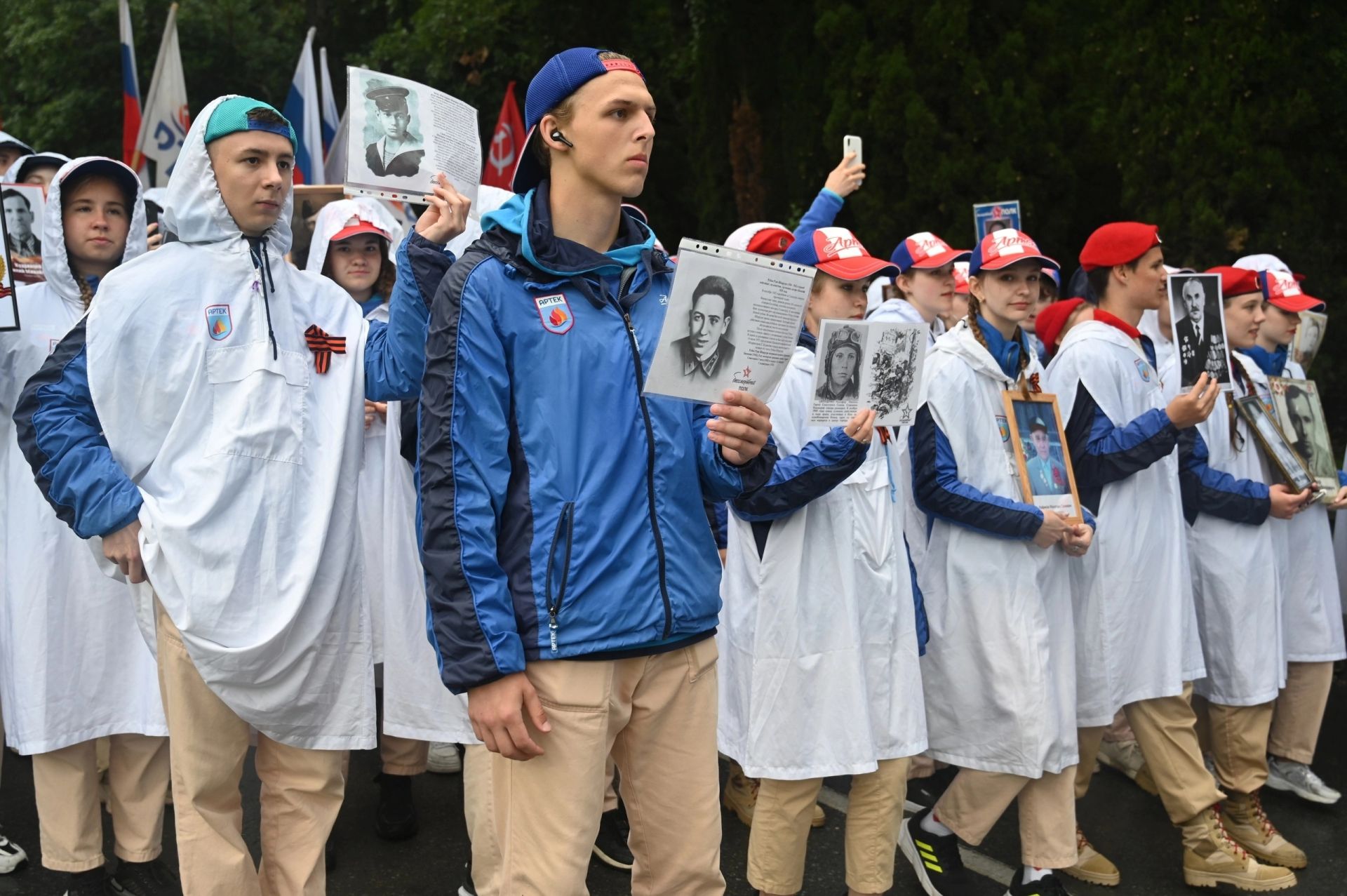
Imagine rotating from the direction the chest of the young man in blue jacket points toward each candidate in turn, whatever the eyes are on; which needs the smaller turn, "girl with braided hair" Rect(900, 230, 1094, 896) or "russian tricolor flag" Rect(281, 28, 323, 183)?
the girl with braided hair

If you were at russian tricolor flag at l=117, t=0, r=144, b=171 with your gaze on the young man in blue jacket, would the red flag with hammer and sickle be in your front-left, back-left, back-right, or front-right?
front-left

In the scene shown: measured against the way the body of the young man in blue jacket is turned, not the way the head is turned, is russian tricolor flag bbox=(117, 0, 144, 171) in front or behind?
behind

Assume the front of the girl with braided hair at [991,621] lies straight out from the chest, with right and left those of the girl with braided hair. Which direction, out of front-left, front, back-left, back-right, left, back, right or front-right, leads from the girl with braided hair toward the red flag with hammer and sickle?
back

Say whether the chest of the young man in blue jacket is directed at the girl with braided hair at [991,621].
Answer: no

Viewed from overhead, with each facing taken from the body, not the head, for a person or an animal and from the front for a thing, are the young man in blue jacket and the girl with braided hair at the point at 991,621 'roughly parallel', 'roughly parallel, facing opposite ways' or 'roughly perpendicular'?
roughly parallel

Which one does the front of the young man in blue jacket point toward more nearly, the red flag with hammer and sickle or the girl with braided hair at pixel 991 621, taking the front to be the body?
the girl with braided hair

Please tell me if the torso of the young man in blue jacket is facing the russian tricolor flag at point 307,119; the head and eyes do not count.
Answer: no

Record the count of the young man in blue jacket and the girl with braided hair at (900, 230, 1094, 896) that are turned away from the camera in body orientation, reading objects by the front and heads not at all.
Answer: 0

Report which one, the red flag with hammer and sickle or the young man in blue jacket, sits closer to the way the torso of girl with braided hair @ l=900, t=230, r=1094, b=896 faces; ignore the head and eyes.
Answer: the young man in blue jacket

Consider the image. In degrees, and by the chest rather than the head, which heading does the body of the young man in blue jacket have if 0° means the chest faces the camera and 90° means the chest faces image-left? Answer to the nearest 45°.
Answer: approximately 315°

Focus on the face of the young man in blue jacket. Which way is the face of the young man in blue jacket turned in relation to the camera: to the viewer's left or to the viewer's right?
to the viewer's right

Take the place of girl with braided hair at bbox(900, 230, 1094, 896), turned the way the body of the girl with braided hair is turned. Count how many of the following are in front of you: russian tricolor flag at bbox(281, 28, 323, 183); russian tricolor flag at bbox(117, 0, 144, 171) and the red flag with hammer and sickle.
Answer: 0
